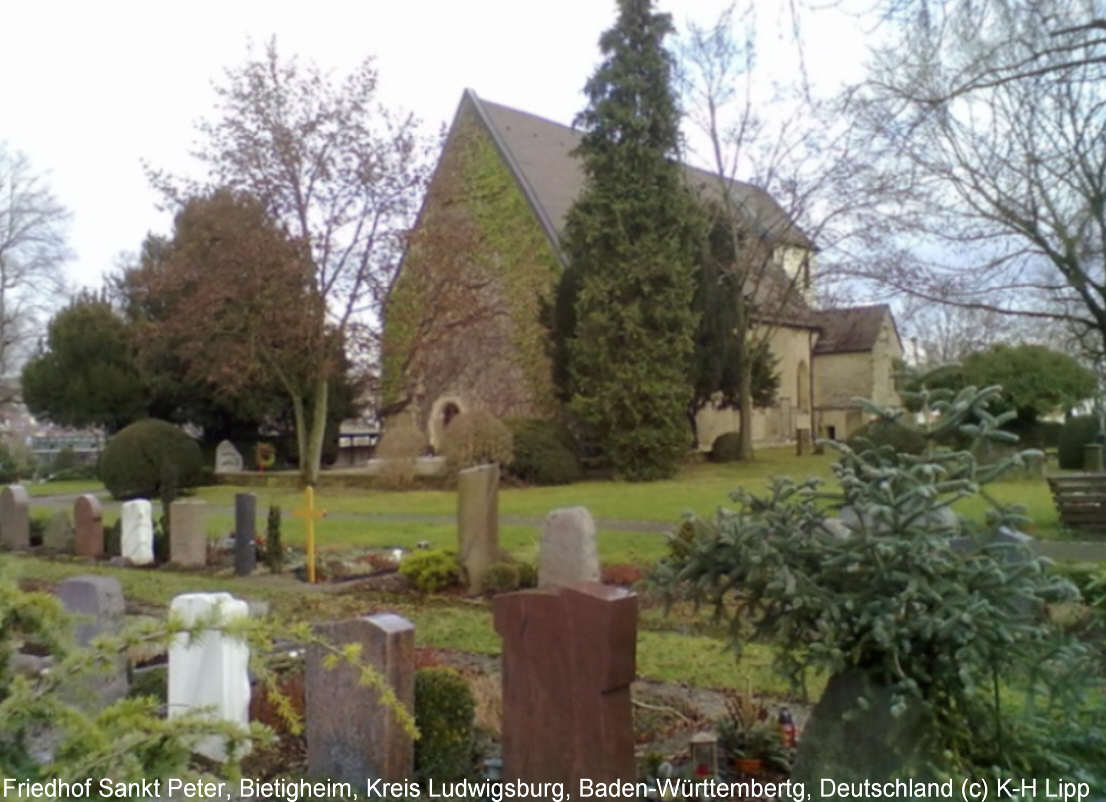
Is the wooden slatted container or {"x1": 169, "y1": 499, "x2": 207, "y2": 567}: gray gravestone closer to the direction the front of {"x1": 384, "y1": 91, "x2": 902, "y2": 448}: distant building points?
the gray gravestone

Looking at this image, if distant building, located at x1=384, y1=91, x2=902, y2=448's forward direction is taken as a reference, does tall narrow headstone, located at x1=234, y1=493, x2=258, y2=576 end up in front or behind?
in front

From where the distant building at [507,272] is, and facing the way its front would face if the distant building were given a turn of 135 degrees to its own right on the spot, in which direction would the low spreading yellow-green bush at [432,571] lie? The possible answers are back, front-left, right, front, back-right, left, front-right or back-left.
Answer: back

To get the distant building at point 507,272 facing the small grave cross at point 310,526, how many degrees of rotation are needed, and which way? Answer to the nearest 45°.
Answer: approximately 45° to its left

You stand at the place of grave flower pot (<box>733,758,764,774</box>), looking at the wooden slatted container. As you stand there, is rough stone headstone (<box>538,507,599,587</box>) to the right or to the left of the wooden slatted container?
left

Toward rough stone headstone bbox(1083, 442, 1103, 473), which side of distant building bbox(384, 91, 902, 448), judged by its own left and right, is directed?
left

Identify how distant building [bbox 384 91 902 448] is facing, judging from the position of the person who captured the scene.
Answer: facing the viewer and to the left of the viewer

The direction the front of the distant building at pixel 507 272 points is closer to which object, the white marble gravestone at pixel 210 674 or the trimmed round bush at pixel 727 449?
the white marble gravestone

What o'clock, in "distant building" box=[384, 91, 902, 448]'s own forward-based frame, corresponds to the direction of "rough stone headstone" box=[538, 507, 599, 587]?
The rough stone headstone is roughly at 10 o'clock from the distant building.

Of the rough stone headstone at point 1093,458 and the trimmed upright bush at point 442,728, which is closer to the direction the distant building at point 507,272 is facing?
the trimmed upright bush

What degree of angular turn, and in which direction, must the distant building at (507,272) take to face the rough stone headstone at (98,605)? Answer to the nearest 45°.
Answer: approximately 45° to its left

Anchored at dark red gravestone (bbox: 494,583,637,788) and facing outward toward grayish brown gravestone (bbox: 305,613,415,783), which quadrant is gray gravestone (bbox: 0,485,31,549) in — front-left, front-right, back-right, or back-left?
front-right

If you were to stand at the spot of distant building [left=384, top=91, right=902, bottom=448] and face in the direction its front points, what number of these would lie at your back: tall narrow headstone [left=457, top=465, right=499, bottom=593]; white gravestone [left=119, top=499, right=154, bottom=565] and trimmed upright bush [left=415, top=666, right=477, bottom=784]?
0

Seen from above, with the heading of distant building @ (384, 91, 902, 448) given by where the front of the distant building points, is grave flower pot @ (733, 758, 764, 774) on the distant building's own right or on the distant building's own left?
on the distant building's own left

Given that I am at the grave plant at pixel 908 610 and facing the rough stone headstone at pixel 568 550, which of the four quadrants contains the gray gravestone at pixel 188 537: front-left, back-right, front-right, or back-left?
front-left

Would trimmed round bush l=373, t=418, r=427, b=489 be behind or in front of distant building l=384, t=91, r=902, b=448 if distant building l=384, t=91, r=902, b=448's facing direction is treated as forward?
in front

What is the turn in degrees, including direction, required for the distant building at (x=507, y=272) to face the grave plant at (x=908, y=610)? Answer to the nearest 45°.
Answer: approximately 45° to its left
